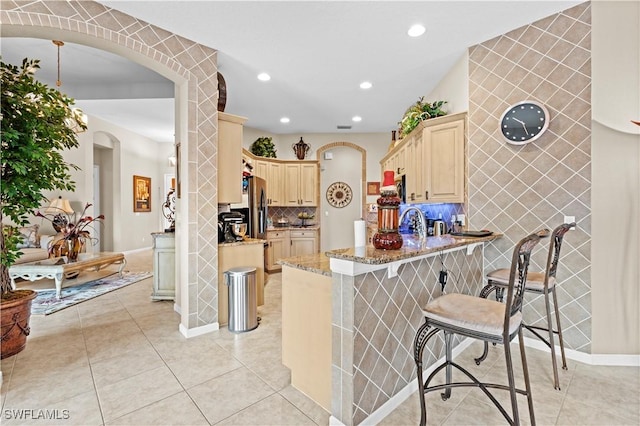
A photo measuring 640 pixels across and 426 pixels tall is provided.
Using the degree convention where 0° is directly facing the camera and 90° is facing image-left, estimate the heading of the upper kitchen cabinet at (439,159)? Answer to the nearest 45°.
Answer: approximately 45°

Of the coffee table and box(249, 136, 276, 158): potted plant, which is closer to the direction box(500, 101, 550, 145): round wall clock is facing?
the coffee table

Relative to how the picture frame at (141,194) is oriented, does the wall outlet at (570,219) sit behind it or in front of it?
in front

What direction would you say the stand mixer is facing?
to the viewer's right

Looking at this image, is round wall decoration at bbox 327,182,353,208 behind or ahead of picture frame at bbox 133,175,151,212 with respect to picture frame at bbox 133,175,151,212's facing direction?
ahead

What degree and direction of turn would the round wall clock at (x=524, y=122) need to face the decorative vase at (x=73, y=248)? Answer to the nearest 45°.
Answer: approximately 45° to its right

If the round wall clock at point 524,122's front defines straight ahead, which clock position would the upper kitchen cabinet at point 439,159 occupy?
The upper kitchen cabinet is roughly at 2 o'clock from the round wall clock.

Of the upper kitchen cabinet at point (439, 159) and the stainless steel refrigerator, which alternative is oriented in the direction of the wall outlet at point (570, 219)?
the stainless steel refrigerator

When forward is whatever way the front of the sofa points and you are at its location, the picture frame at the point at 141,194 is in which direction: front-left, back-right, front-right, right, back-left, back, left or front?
left

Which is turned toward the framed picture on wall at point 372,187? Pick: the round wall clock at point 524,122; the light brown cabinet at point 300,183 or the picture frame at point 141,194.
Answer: the picture frame

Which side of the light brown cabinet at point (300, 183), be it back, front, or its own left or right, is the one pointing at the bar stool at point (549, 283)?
front

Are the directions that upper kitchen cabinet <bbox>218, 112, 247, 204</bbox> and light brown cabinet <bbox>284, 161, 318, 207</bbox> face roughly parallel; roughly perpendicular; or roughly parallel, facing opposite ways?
roughly perpendicular

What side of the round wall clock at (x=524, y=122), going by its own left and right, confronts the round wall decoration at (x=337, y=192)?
right

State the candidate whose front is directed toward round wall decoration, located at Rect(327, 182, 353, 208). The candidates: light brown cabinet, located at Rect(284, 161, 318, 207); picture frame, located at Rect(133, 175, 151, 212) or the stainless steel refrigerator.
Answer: the picture frame
